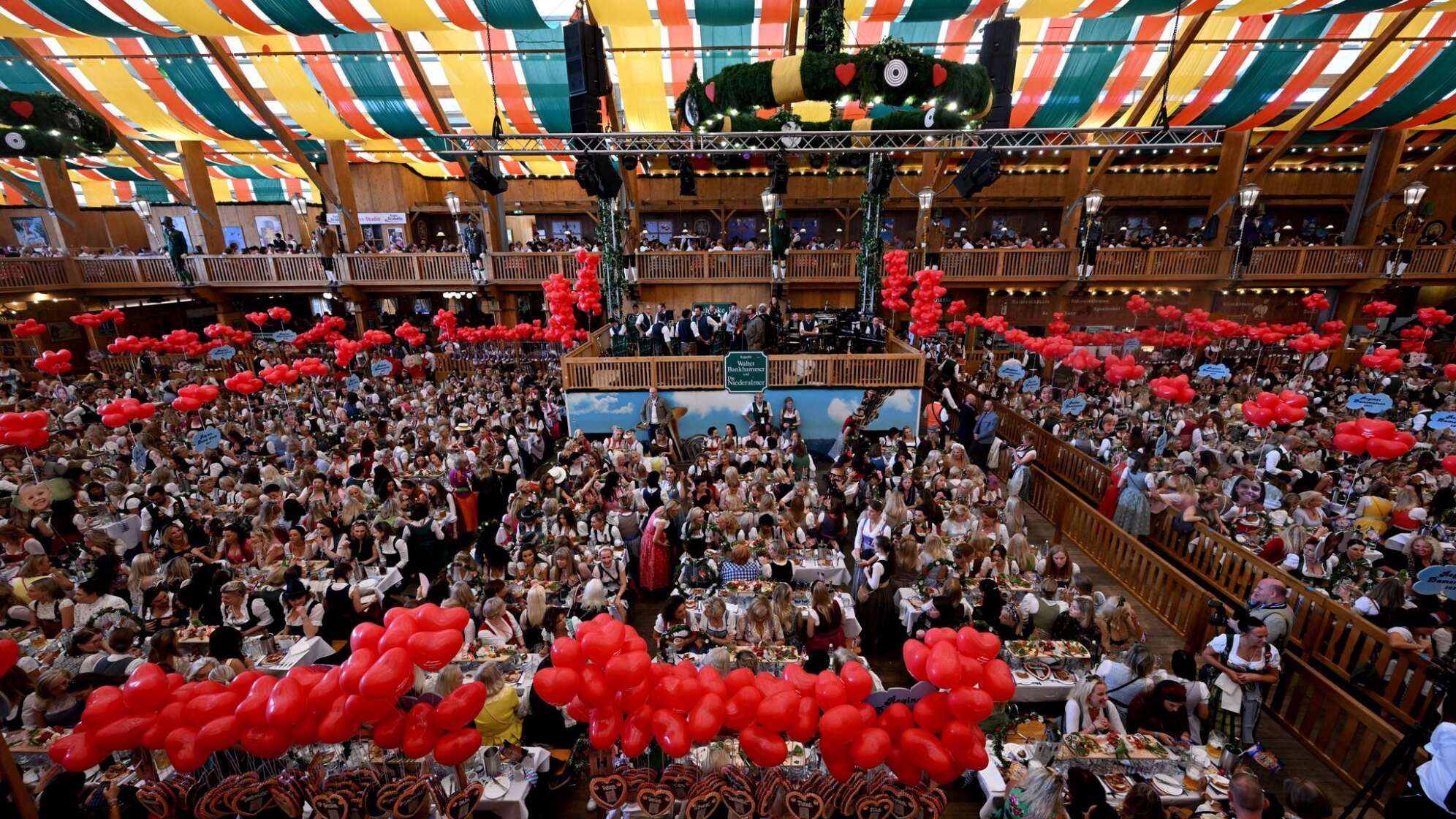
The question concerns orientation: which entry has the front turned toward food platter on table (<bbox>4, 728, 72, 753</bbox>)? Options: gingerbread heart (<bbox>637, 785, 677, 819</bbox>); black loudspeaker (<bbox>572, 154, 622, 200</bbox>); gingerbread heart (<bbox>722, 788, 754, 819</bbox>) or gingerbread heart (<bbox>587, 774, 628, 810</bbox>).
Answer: the black loudspeaker

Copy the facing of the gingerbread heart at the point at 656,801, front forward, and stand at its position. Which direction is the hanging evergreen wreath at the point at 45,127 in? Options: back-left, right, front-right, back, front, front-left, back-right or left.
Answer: back-right

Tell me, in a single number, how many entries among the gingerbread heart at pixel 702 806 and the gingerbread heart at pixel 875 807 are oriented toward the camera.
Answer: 2

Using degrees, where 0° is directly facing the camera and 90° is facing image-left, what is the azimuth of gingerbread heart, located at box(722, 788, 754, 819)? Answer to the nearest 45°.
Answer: approximately 0°

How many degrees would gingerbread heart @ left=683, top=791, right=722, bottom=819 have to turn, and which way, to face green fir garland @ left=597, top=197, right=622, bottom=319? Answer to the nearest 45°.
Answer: approximately 180°

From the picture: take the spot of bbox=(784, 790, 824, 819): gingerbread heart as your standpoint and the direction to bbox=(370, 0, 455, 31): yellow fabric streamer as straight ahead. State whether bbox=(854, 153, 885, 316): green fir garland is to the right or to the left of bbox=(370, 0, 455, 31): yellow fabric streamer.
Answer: right

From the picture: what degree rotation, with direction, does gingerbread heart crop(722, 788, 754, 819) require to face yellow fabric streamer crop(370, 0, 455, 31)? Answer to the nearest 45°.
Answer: approximately 135° to its right

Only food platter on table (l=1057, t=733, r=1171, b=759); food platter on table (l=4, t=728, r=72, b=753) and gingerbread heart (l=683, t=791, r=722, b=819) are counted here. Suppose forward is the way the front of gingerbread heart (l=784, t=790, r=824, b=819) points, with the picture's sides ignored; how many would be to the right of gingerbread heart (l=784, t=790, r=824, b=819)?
2

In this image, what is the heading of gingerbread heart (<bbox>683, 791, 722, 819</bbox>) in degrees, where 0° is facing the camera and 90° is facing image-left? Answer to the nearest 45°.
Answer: approximately 0°

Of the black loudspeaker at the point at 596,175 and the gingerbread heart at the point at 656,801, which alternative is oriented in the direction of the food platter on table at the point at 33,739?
the black loudspeaker

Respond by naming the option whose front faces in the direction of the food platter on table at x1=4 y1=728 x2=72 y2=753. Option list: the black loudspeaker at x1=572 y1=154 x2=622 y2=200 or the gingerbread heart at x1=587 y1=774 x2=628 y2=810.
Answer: the black loudspeaker
